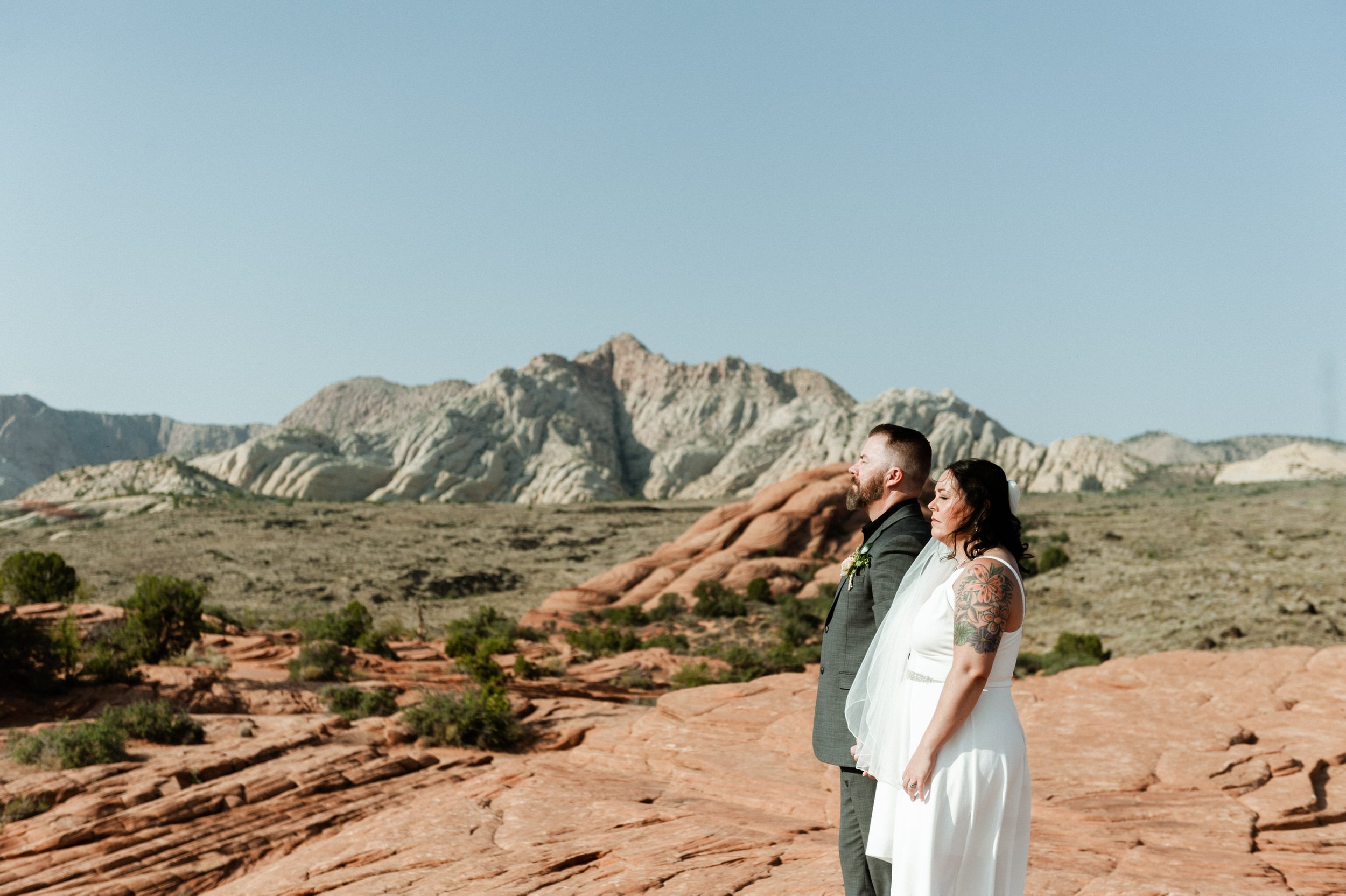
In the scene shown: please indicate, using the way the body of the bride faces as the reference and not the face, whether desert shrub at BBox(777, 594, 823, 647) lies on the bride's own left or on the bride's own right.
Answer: on the bride's own right

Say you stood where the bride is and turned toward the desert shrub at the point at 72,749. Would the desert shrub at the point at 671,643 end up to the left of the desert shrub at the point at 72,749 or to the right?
right

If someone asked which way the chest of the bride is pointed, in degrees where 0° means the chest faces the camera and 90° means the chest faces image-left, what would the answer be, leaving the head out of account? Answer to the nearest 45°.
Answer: approximately 90°

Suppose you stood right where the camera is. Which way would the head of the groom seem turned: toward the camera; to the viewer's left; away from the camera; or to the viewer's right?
to the viewer's left

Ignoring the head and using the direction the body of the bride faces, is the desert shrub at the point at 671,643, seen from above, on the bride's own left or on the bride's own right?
on the bride's own right

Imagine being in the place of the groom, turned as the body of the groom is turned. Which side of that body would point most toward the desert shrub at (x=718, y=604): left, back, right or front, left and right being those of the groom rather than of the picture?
right

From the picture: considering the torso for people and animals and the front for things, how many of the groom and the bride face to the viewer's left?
2

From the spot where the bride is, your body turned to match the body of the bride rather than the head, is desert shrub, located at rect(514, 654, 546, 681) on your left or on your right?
on your right

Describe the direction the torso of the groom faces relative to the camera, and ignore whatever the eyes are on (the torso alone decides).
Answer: to the viewer's left

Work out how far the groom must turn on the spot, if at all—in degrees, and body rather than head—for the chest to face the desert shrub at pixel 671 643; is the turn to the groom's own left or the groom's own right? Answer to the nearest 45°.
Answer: approximately 90° to the groom's own right
